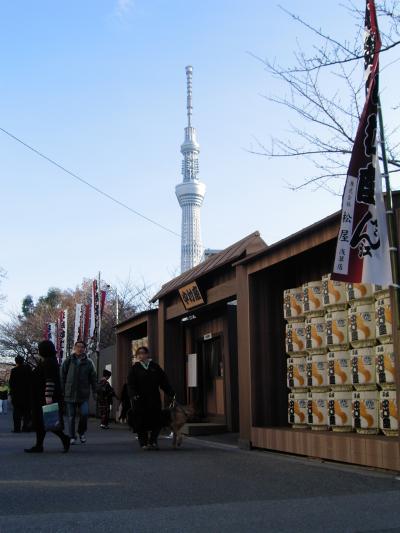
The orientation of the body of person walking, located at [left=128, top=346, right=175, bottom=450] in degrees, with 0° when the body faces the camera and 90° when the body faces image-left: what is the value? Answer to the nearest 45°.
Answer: approximately 0°

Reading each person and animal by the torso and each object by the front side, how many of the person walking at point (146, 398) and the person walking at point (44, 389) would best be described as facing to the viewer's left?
1

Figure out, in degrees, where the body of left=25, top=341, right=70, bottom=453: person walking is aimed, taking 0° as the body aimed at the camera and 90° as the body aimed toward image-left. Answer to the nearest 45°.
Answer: approximately 90°

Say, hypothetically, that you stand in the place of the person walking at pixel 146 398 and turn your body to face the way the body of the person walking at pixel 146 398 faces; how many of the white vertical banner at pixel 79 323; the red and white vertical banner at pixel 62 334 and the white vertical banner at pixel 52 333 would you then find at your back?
3

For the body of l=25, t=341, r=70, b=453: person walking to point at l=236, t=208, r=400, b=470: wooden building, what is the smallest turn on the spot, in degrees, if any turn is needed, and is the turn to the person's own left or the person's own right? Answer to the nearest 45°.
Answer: approximately 180°

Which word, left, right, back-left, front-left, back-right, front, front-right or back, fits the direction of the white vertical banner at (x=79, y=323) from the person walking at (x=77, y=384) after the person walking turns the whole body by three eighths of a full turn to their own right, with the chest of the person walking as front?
front-right

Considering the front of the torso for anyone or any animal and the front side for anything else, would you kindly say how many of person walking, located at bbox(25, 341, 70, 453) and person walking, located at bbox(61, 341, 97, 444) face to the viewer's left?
1

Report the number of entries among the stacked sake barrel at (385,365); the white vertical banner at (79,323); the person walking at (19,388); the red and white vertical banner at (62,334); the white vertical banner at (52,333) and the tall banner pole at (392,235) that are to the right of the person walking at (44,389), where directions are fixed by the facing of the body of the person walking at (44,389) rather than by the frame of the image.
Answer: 4

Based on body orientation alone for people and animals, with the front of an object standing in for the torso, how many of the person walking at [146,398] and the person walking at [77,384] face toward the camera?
2

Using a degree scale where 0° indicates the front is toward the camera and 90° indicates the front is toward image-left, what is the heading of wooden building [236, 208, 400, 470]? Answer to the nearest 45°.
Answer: approximately 45°

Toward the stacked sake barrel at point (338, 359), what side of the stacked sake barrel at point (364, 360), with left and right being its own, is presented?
right
